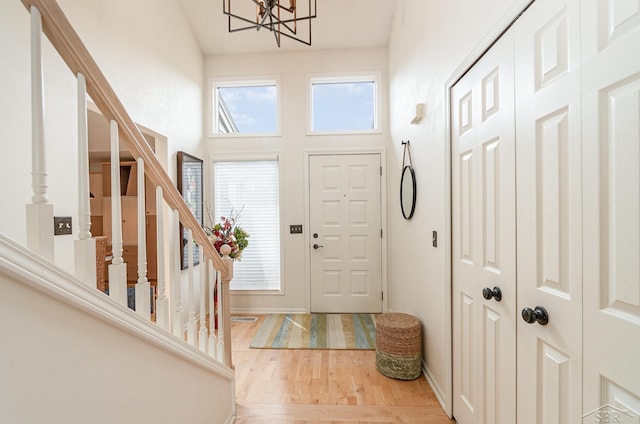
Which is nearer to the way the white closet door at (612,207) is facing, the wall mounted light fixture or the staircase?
the staircase

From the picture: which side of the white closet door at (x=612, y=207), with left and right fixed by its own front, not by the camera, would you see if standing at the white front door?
right

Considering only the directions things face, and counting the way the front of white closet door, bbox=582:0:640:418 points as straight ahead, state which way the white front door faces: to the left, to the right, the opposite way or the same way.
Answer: to the left

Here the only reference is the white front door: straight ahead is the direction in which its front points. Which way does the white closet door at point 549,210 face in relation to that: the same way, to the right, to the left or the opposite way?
to the right

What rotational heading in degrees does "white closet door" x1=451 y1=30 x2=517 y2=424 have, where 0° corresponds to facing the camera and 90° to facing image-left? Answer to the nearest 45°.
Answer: approximately 45°

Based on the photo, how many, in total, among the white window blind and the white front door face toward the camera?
2

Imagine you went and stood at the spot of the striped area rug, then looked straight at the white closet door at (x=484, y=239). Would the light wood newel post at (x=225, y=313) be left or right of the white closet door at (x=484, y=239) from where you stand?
right

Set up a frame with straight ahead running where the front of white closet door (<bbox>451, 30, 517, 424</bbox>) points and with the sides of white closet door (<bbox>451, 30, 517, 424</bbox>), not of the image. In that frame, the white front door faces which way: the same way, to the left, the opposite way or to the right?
to the left

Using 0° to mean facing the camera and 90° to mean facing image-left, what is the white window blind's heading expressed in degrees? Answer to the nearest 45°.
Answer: approximately 0°
